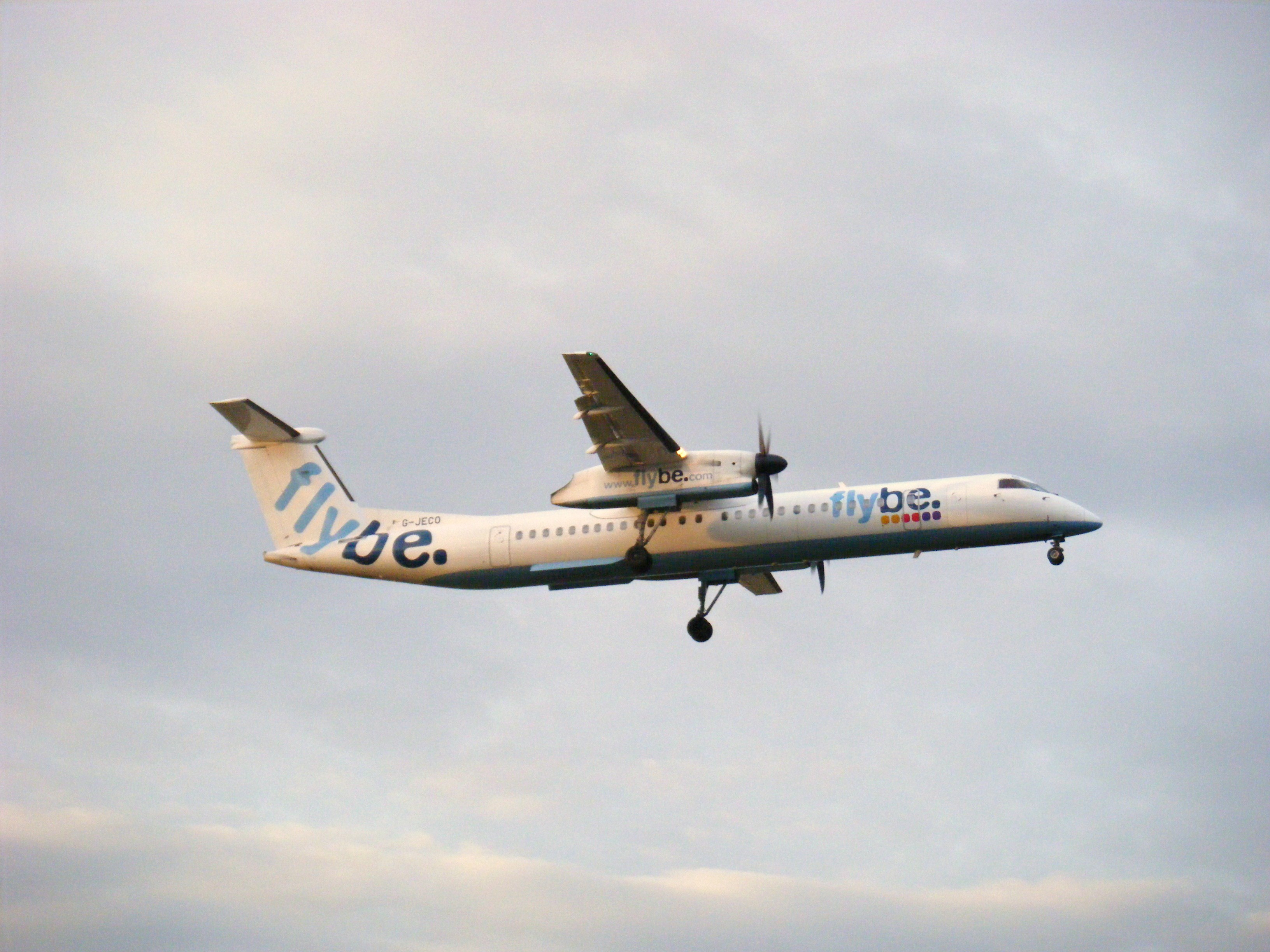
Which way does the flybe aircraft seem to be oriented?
to the viewer's right
